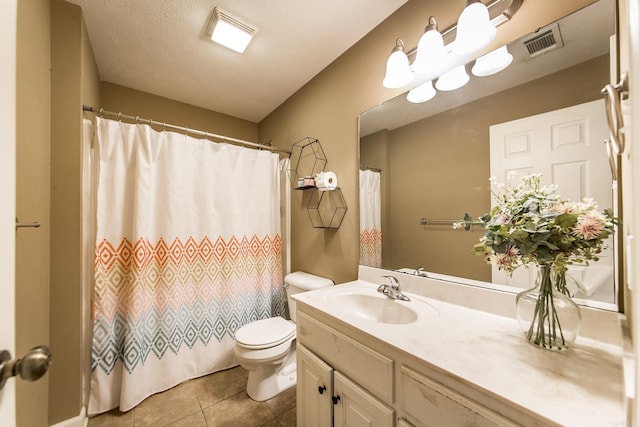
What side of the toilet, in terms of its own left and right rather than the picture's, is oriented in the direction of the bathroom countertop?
left

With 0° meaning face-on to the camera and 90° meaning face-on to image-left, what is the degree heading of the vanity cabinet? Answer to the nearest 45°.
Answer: approximately 45°

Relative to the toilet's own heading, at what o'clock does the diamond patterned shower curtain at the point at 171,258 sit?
The diamond patterned shower curtain is roughly at 2 o'clock from the toilet.

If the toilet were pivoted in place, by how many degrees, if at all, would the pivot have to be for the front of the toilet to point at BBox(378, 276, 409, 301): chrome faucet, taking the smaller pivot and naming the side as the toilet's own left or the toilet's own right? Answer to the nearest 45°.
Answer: approximately 90° to the toilet's own left

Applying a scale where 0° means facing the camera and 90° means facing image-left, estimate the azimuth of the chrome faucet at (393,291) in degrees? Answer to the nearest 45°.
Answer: approximately 45°

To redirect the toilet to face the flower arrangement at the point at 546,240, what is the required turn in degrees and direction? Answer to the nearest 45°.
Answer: approximately 90° to its left

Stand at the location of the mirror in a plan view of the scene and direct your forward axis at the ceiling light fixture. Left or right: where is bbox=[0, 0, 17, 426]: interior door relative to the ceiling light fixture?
left
